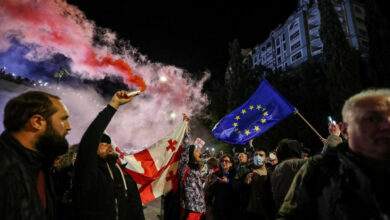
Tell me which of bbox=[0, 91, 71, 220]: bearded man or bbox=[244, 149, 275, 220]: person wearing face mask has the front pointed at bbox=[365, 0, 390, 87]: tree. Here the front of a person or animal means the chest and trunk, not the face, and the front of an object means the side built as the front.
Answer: the bearded man

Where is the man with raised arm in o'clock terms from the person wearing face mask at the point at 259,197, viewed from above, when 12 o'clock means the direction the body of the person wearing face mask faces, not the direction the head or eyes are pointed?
The man with raised arm is roughly at 1 o'clock from the person wearing face mask.

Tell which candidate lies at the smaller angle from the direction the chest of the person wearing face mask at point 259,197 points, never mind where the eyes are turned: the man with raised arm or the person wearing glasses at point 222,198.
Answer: the man with raised arm

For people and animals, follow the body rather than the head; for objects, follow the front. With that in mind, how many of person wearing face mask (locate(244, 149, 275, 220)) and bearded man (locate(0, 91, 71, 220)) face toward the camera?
1

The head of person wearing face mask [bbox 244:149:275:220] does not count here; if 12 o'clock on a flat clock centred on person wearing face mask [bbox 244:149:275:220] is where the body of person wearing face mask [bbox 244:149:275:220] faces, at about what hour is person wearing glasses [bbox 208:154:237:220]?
person wearing glasses [bbox 208:154:237:220] is roughly at 4 o'clock from person wearing face mask [bbox 244:149:275:220].

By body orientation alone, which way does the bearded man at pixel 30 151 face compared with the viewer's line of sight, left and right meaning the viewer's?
facing to the right of the viewer

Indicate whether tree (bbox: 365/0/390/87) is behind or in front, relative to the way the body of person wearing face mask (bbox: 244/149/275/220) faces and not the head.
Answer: behind

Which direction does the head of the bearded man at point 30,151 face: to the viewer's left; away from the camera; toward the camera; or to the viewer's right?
to the viewer's right

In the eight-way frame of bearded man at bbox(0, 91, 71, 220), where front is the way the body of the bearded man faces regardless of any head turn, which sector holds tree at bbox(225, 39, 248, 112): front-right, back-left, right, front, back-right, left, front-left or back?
front-left

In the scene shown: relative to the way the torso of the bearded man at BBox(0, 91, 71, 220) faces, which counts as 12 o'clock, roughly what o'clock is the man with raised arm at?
The man with raised arm is roughly at 11 o'clock from the bearded man.

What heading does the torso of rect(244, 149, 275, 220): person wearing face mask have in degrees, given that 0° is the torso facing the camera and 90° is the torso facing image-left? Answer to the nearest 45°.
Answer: approximately 0°

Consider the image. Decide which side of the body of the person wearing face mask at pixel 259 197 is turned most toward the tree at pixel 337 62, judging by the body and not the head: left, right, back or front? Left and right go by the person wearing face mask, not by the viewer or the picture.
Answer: back
